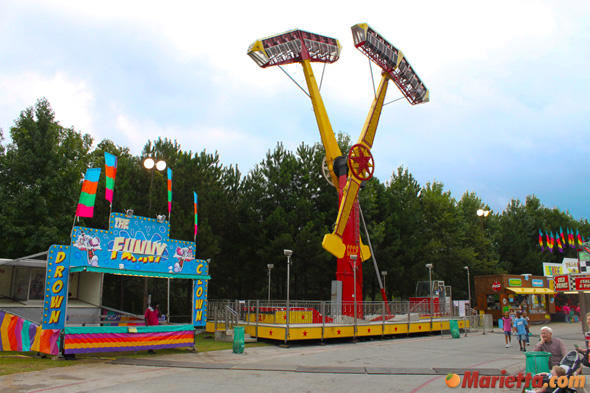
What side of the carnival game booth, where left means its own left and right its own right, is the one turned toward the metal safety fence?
left

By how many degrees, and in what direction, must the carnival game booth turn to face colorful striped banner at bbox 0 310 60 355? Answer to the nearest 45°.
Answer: approximately 135° to its right

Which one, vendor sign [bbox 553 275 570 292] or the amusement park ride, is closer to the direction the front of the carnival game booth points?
the vendor sign

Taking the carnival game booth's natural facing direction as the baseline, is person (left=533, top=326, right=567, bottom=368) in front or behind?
in front

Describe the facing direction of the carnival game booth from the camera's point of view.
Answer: facing the viewer and to the right of the viewer

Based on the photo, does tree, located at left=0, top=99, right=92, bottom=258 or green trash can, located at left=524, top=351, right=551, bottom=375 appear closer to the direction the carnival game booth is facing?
the green trash can

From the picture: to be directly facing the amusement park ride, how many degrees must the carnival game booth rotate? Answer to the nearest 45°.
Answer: approximately 90° to its left

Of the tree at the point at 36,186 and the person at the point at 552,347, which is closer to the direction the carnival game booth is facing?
the person
